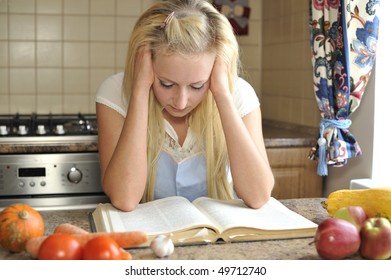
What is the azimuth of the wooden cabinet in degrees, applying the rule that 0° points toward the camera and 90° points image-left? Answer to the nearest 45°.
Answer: approximately 0°

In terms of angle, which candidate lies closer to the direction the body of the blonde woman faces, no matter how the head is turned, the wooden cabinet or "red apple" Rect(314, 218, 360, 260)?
the red apple

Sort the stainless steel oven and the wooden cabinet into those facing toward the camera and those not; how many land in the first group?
2

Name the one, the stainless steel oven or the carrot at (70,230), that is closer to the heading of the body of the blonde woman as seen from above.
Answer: the carrot

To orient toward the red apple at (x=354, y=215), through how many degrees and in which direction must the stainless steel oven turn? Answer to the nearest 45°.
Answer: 0° — it already faces it

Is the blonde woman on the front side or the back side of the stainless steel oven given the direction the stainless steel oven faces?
on the front side

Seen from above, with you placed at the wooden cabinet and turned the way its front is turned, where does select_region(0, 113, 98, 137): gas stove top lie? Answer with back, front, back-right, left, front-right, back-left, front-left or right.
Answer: right

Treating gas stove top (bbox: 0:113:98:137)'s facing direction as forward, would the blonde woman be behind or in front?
in front

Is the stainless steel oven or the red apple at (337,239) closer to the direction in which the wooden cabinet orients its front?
the red apple
